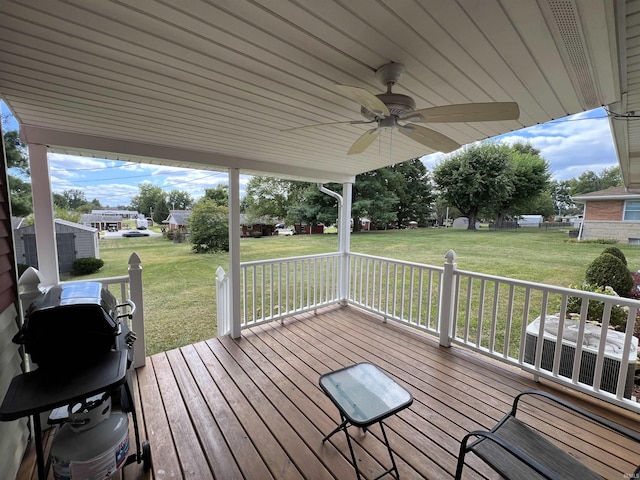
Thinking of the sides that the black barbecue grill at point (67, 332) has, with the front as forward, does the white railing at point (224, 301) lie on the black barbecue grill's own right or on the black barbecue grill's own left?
on the black barbecue grill's own left

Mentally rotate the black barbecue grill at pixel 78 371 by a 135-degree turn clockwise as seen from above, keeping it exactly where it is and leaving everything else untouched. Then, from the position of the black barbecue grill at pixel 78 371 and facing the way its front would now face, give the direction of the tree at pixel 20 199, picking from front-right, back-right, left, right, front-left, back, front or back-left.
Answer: back-right

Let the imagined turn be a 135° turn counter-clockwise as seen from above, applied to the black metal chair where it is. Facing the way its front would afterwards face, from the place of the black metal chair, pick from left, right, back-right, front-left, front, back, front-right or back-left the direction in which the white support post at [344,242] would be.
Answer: back-right

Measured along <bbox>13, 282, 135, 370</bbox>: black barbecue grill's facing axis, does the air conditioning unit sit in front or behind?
in front

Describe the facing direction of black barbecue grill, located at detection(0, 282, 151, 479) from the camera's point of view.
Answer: facing to the right of the viewer

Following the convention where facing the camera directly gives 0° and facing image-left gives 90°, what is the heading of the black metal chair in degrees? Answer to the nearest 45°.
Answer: approximately 135°

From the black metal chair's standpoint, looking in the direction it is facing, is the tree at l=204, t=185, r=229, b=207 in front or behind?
in front

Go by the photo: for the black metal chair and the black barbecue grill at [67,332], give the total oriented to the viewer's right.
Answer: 1

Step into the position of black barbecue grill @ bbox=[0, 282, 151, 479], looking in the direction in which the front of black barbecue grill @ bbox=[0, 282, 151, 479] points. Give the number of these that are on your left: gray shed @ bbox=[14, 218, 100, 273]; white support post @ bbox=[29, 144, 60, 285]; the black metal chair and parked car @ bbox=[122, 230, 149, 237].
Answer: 3

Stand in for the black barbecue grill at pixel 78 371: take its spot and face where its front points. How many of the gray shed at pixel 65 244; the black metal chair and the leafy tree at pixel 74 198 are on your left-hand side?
2

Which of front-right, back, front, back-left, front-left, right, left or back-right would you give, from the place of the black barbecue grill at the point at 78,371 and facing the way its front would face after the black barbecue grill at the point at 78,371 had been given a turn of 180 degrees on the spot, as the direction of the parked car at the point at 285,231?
back-right

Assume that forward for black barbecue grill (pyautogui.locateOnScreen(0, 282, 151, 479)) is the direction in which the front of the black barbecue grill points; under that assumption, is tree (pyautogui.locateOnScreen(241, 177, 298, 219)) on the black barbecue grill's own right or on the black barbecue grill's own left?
on the black barbecue grill's own left
